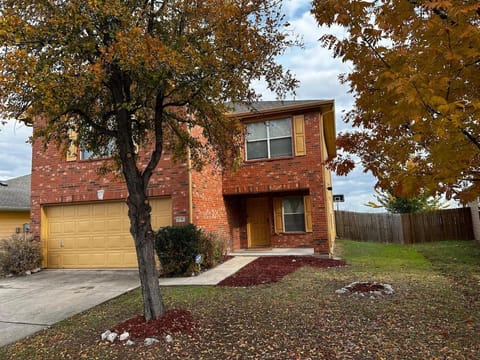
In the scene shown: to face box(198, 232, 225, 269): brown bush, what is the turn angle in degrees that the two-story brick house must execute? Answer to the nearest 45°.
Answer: approximately 45° to its left

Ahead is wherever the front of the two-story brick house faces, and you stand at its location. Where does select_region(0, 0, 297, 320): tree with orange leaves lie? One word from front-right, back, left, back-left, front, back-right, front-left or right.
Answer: front

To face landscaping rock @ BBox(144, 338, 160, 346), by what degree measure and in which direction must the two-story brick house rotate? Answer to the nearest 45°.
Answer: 0° — it already faces it

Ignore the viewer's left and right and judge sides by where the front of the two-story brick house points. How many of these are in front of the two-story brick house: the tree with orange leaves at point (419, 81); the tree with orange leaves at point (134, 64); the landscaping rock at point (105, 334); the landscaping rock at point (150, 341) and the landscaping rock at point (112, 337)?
5

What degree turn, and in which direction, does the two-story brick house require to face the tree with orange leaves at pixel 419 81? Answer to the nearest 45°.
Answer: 0° — it already faces it

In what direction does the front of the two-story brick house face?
toward the camera

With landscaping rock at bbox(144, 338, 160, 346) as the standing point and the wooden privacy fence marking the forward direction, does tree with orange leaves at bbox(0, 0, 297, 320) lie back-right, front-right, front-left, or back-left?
front-left

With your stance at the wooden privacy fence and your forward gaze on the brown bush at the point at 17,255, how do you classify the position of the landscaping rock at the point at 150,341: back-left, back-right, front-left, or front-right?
front-left

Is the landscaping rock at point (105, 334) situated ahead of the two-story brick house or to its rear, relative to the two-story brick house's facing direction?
ahead

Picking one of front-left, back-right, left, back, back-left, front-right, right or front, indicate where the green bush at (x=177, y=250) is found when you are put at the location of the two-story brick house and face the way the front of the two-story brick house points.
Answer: front

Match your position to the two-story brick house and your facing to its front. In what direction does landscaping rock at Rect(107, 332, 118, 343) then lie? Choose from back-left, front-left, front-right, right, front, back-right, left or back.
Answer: front

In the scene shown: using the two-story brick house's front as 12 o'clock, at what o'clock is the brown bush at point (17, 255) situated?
The brown bush is roughly at 3 o'clock from the two-story brick house.

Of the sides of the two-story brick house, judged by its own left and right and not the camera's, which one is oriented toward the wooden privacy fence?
left

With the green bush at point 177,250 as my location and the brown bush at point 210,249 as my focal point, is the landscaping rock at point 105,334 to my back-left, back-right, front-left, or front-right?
back-right
